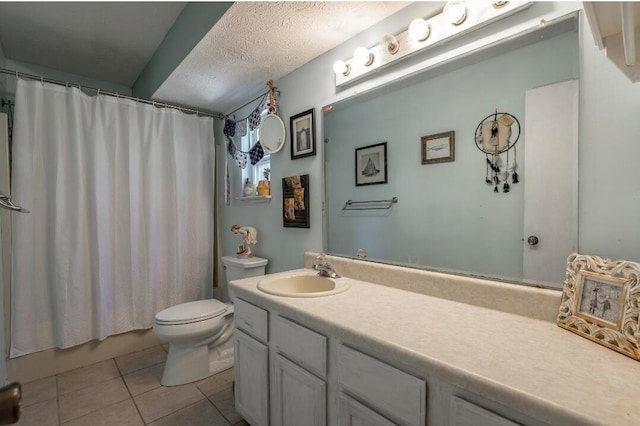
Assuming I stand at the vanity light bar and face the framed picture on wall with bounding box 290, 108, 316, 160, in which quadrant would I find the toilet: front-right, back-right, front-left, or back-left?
front-left

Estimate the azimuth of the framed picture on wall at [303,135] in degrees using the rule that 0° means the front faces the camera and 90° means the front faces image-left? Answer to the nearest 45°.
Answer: approximately 45°

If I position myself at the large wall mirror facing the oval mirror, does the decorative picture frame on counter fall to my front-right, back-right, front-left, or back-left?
back-left

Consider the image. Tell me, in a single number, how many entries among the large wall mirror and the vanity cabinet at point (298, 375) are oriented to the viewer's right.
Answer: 0

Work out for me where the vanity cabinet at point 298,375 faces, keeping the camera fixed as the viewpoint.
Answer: facing the viewer and to the left of the viewer

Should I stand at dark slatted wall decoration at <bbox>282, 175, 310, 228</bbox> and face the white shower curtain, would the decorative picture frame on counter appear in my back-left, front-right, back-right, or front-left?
back-left

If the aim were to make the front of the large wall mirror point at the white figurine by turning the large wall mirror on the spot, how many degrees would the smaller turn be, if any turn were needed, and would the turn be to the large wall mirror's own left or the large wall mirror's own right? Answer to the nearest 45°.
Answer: approximately 45° to the large wall mirror's own right

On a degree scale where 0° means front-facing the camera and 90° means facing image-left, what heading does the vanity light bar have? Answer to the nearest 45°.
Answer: approximately 45°

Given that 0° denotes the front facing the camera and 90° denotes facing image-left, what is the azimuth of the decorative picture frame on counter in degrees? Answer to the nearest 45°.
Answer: approximately 45°
